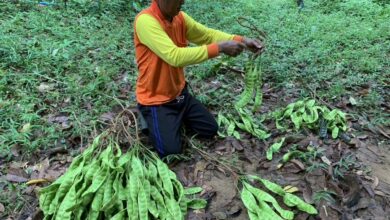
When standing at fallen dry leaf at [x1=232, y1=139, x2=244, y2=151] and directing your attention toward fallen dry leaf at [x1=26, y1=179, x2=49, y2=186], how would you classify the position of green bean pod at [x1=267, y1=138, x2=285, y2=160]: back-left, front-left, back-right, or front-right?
back-left

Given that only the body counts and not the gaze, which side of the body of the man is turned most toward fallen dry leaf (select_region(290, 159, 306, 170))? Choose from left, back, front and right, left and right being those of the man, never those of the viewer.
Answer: front

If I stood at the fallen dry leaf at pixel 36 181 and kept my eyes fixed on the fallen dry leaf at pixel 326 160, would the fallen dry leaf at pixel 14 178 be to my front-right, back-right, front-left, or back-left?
back-left

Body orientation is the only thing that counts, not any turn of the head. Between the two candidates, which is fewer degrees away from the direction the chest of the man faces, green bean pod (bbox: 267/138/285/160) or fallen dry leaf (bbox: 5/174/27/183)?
the green bean pod

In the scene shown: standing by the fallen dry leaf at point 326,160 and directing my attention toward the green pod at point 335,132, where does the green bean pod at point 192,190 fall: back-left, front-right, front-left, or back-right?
back-left

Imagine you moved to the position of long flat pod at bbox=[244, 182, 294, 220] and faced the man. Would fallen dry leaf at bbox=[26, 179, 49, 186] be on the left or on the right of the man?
left

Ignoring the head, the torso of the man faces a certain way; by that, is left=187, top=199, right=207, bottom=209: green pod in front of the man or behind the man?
in front

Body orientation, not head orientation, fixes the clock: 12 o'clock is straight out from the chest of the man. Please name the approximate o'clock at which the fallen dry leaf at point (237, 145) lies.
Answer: The fallen dry leaf is roughly at 11 o'clock from the man.

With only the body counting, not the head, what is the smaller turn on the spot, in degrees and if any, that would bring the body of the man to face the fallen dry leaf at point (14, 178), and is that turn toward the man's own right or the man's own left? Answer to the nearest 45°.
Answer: approximately 90° to the man's own right

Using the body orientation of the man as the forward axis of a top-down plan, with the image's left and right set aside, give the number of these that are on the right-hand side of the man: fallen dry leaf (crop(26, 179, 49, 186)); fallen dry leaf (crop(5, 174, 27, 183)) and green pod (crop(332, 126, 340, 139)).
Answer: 2

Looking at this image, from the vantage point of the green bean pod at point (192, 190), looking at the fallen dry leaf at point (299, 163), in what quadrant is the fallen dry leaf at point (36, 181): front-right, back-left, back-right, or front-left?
back-left

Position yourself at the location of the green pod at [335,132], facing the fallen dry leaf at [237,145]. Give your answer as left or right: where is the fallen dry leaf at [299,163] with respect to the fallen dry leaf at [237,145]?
left

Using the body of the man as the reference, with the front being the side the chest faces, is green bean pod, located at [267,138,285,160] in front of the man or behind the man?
in front

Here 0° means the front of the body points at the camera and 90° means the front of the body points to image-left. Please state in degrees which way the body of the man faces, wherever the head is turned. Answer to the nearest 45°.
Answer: approximately 315°

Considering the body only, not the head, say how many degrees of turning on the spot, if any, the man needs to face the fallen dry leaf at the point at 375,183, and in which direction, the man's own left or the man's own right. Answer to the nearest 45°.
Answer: approximately 45° to the man's own left

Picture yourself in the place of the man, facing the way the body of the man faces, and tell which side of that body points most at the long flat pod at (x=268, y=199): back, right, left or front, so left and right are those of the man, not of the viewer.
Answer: front
